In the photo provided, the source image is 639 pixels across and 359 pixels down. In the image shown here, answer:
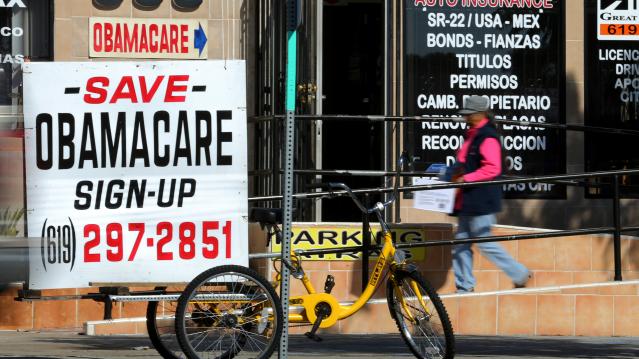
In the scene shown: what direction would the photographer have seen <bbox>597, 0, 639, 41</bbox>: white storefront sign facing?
facing the viewer

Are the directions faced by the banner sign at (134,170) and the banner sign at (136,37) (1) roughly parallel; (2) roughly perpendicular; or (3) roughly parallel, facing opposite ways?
roughly parallel

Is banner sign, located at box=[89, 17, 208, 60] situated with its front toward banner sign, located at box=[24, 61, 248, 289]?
yes

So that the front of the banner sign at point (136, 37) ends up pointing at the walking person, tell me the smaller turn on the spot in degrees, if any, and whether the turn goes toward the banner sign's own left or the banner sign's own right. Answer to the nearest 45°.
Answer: approximately 45° to the banner sign's own left

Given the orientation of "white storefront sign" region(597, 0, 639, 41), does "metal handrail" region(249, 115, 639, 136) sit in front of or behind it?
in front

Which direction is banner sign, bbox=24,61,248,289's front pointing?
toward the camera

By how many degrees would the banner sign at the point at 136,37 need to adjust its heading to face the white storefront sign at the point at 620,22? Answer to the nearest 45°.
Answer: approximately 90° to its left

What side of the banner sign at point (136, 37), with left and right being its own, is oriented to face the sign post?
front
